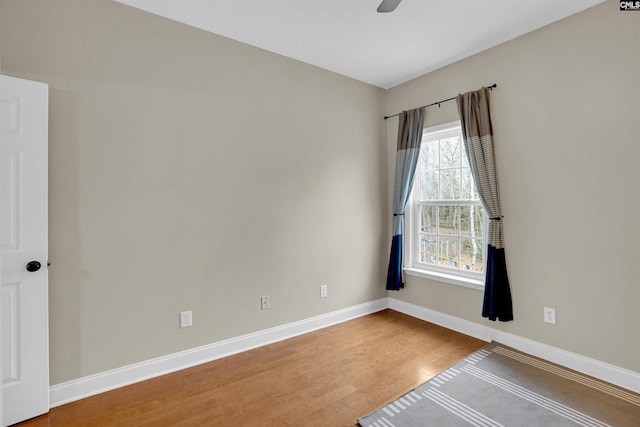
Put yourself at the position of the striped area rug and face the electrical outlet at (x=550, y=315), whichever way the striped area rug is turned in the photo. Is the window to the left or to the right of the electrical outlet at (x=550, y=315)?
left

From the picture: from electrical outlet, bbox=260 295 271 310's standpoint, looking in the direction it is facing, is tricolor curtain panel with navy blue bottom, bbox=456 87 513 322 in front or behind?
in front

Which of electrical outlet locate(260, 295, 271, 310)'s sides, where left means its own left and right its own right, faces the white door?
right

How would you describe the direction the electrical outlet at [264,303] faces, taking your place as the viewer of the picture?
facing the viewer and to the right of the viewer

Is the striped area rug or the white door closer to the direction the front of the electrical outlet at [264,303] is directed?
the striped area rug

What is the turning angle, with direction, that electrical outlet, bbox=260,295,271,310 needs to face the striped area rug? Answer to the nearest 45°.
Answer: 0° — it already faces it

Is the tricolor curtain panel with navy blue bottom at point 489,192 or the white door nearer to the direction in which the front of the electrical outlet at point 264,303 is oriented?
the tricolor curtain panel with navy blue bottom

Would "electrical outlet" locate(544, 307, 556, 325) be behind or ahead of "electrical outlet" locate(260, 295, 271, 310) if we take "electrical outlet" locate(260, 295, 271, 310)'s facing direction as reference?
ahead

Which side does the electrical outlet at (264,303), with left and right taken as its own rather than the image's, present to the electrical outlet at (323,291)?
left

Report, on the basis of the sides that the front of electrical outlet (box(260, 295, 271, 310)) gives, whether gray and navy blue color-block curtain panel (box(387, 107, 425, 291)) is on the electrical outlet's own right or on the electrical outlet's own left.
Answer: on the electrical outlet's own left
